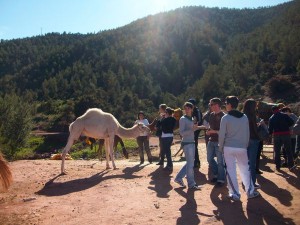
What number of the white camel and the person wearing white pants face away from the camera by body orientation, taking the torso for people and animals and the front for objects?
1

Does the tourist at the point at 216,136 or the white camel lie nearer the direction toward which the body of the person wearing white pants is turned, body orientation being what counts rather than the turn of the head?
the tourist

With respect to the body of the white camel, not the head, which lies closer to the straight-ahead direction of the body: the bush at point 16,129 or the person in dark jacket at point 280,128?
the person in dark jacket

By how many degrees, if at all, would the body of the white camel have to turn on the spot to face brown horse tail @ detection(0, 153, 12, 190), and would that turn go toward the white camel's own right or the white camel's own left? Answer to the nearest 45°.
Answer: approximately 135° to the white camel's own right

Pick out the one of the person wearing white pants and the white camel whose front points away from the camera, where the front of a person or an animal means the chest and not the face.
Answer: the person wearing white pants

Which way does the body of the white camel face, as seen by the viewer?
to the viewer's right

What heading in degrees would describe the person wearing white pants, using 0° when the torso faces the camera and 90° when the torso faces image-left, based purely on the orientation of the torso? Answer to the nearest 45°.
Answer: approximately 180°

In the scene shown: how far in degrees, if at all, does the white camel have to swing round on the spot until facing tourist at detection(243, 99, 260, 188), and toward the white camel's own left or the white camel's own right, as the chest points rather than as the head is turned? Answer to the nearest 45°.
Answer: approximately 45° to the white camel's own right
